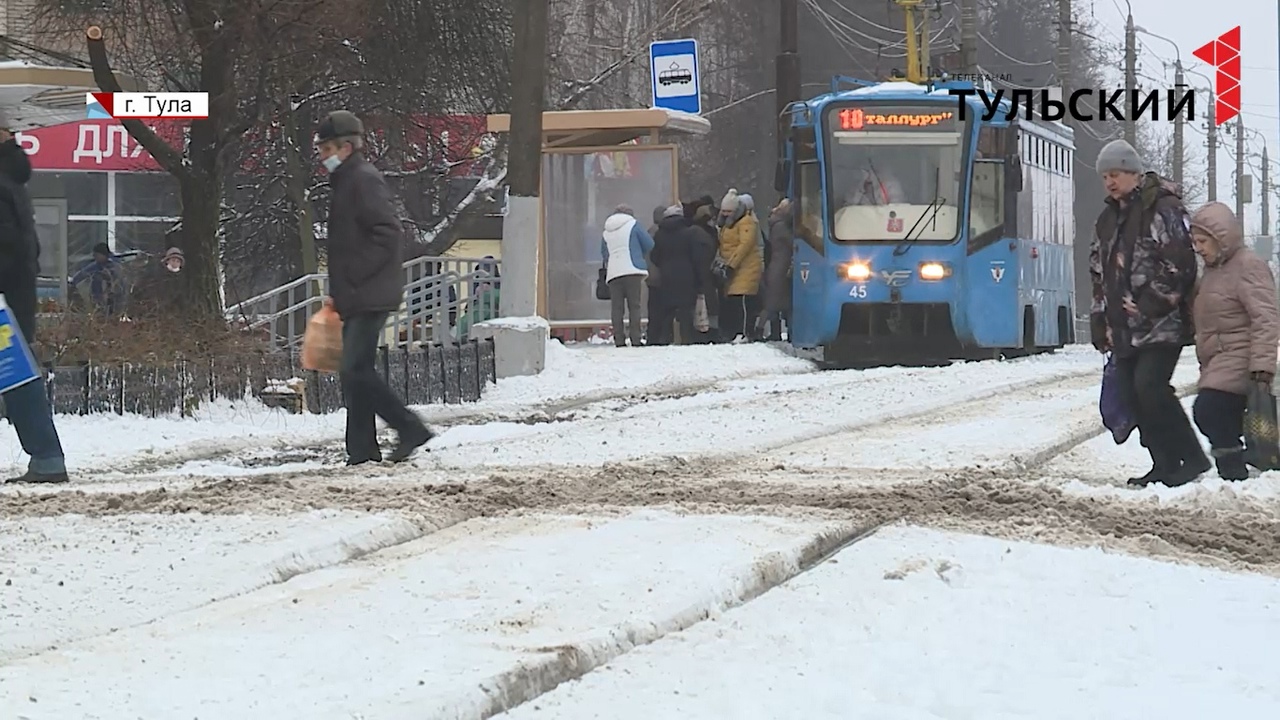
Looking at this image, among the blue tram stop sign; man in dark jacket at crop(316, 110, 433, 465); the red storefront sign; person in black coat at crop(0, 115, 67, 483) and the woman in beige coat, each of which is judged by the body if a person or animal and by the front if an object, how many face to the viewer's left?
3

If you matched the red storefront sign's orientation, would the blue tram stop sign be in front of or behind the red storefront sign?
in front

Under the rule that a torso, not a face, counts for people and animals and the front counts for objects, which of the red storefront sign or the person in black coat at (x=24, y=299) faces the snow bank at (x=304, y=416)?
the red storefront sign

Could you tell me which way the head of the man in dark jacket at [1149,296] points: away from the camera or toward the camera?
toward the camera

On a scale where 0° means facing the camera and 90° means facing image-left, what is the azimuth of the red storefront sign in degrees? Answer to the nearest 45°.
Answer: approximately 0°

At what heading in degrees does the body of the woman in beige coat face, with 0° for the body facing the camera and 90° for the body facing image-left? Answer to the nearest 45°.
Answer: approximately 90°

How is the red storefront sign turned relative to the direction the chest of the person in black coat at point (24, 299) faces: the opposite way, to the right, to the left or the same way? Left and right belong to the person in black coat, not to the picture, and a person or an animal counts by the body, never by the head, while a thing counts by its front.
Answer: to the left

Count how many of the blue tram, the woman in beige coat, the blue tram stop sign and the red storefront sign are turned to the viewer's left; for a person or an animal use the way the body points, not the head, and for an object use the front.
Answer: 1

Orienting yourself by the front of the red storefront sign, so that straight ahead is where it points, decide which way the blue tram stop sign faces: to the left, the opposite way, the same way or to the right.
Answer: the same way

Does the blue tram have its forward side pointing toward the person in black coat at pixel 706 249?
no

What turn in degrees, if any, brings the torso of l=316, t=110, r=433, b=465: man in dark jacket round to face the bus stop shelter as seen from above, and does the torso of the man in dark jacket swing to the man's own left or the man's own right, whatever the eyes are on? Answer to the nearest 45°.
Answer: approximately 90° to the man's own right

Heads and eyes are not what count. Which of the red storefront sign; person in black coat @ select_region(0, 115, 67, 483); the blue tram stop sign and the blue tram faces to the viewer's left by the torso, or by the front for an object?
the person in black coat

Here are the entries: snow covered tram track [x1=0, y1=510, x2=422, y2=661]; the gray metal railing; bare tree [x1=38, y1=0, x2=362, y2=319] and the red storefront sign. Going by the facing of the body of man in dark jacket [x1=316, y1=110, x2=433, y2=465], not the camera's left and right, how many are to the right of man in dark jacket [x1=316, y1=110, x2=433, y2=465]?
3

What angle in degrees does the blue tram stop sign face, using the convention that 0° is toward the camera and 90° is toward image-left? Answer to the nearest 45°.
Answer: approximately 0°

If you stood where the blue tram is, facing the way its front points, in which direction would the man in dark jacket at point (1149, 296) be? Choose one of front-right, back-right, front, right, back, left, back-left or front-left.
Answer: front

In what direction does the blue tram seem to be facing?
toward the camera
